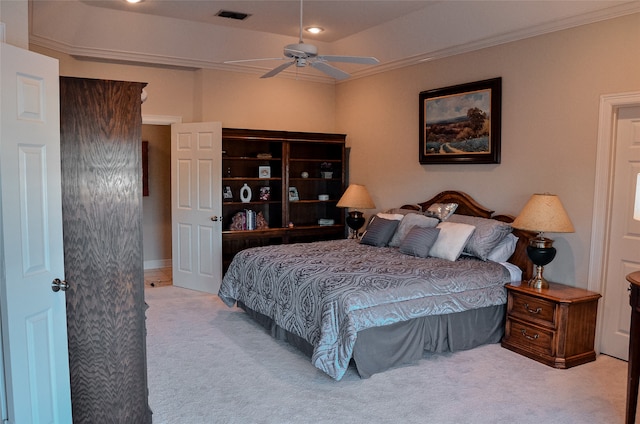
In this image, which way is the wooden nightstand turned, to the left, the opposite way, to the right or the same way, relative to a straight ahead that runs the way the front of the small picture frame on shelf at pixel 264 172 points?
to the right

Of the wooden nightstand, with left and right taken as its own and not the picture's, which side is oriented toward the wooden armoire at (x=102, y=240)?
front

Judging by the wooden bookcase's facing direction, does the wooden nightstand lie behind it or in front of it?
in front

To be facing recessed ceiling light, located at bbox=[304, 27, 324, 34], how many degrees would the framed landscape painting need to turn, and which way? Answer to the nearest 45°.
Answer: approximately 45° to its right

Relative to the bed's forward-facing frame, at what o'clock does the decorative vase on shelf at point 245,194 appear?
The decorative vase on shelf is roughly at 3 o'clock from the bed.

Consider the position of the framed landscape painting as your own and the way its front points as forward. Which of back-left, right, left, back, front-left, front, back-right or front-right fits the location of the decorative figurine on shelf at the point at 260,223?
front-right

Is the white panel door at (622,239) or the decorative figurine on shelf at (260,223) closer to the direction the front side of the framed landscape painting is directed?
the decorative figurine on shelf

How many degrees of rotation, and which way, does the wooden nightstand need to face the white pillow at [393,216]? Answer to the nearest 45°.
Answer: approximately 90° to its right

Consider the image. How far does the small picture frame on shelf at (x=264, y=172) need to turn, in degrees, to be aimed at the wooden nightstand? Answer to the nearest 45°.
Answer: approximately 45° to its left

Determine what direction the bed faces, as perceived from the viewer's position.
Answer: facing the viewer and to the left of the viewer
